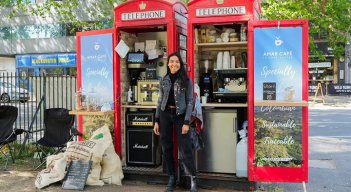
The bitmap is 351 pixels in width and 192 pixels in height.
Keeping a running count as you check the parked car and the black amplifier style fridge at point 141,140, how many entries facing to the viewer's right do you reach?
1

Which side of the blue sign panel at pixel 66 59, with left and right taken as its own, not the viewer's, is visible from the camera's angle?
front

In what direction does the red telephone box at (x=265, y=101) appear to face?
toward the camera

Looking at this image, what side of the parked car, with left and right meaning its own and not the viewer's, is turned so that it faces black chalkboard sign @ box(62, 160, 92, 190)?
right

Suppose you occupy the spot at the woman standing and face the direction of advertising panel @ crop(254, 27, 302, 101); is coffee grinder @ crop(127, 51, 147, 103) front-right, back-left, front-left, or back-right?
back-left

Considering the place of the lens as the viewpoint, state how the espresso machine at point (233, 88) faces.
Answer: facing the viewer

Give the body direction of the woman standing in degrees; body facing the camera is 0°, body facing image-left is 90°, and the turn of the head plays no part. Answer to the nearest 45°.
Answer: approximately 0°

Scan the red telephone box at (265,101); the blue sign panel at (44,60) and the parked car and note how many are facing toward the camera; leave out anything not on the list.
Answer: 2
